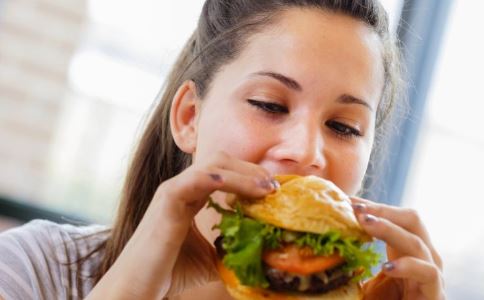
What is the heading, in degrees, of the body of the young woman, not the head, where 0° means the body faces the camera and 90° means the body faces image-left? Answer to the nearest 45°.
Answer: approximately 315°
